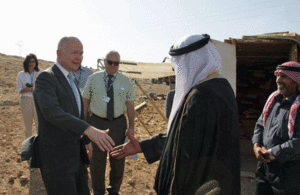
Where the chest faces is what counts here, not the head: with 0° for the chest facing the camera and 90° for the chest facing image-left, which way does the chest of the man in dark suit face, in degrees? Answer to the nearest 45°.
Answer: approximately 315°

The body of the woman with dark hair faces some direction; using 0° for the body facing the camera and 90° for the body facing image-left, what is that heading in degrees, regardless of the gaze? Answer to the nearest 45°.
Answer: approximately 315°

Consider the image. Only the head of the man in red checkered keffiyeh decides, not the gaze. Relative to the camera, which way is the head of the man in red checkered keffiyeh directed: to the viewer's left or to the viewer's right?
to the viewer's left

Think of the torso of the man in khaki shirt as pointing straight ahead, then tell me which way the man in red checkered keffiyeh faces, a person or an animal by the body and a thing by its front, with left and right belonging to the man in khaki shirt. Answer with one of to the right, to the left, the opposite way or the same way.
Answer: to the right

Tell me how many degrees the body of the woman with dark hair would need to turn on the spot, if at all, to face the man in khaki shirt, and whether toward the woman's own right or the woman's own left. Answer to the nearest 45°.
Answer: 0° — they already face them

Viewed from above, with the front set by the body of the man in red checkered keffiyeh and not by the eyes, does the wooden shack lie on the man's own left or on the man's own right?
on the man's own right

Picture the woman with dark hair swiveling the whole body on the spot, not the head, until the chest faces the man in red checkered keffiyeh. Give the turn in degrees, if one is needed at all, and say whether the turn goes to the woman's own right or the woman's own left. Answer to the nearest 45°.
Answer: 0° — they already face them

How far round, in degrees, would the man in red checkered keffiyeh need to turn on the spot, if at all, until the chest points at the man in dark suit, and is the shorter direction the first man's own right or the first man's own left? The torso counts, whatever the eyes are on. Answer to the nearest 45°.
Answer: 0° — they already face them

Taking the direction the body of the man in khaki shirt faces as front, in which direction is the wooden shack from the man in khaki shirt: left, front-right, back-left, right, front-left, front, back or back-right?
back-left
